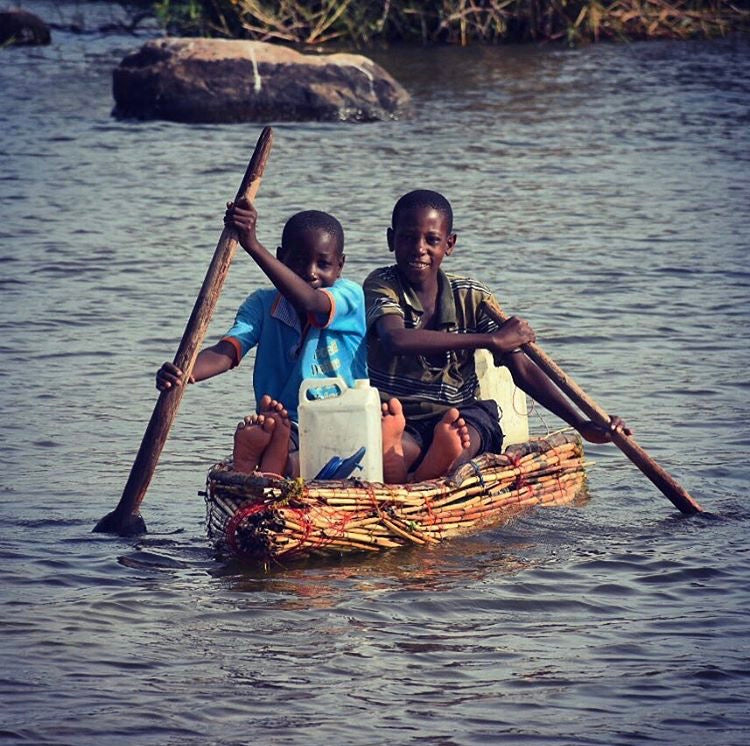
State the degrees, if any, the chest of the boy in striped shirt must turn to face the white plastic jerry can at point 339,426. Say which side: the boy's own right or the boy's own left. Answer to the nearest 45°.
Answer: approximately 45° to the boy's own right

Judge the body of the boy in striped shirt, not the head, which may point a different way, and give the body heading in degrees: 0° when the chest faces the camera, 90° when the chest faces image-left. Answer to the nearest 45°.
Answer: approximately 0°

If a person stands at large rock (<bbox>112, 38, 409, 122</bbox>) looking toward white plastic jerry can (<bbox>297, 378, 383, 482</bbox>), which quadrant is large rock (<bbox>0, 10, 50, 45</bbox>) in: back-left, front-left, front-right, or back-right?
back-right

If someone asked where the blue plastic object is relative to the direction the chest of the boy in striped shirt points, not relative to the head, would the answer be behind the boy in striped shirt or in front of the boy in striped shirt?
in front

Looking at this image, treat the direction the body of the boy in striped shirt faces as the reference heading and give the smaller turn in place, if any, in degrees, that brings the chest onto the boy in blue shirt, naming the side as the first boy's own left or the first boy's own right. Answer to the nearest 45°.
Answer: approximately 45° to the first boy's own right

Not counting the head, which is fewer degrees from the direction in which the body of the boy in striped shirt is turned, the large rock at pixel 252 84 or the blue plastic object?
the blue plastic object

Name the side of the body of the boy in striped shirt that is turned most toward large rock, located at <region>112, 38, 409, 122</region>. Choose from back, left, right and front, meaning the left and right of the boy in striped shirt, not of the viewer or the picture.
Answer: back

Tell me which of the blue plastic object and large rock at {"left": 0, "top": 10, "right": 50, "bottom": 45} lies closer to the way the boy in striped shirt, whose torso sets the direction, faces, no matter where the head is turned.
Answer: the blue plastic object

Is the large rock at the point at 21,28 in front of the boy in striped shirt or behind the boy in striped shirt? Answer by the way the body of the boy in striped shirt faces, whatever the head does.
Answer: behind
